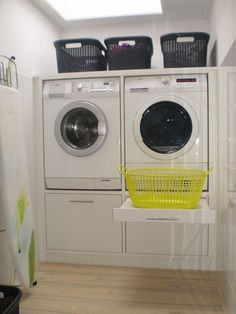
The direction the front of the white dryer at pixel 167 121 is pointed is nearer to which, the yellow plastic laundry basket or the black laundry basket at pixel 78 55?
the yellow plastic laundry basket

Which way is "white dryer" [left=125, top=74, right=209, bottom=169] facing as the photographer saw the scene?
facing the viewer

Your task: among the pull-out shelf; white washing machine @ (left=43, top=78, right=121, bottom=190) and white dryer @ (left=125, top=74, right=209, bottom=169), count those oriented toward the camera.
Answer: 3

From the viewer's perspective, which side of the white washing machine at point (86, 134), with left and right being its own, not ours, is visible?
front

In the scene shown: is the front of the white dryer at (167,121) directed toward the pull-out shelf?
yes

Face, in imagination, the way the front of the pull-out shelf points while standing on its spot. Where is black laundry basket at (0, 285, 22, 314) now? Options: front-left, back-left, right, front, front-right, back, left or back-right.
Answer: right

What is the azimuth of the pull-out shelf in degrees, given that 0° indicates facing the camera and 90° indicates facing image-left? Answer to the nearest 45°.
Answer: approximately 0°

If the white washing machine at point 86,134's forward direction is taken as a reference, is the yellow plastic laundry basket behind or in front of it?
in front

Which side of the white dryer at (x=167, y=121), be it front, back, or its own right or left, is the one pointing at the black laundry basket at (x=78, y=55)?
right
